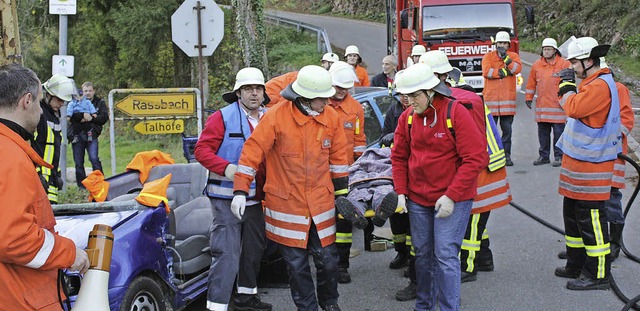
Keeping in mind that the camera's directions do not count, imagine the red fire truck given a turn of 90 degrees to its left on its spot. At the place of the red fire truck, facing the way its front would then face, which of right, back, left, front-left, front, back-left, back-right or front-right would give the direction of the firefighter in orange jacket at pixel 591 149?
right

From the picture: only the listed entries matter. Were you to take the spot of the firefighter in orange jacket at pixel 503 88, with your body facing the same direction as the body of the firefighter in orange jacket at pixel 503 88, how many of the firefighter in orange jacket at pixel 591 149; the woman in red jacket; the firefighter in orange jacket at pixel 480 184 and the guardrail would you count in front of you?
3

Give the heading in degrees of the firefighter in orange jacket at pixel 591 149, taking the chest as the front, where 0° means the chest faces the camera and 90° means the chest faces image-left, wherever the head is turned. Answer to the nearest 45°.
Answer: approximately 90°

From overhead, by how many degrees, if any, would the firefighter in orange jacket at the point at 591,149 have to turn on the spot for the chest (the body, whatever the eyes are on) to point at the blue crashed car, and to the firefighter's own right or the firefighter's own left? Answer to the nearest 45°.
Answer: approximately 45° to the firefighter's own left

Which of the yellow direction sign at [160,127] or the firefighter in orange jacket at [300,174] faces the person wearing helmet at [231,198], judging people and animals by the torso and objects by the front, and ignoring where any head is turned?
the yellow direction sign

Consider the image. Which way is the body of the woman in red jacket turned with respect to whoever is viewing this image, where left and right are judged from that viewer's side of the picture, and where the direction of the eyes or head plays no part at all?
facing the viewer and to the left of the viewer

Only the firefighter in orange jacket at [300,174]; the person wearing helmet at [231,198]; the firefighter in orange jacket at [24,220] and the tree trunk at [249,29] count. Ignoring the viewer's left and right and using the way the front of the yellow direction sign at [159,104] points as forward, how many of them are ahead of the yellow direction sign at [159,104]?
3

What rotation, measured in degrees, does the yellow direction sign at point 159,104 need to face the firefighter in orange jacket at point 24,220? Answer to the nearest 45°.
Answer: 0° — it already faces them

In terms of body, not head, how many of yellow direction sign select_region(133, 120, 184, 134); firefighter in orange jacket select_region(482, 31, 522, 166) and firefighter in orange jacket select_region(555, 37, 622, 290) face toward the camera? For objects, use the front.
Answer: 2

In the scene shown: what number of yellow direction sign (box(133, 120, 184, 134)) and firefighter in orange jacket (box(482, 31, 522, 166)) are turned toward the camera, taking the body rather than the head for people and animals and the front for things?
2

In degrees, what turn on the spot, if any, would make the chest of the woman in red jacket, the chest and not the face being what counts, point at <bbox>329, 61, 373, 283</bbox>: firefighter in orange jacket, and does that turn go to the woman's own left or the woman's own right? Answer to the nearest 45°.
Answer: approximately 90° to the woman's own right

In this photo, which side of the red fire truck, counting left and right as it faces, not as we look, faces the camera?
front

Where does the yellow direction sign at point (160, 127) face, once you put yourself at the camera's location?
facing the viewer

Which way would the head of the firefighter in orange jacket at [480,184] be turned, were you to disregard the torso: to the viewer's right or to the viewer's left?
to the viewer's left

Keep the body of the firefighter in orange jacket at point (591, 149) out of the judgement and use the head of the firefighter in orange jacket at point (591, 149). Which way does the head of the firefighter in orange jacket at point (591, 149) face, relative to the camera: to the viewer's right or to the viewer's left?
to the viewer's left
